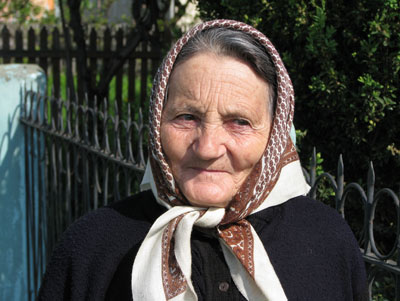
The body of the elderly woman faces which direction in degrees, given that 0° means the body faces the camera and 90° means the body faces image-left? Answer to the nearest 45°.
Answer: approximately 0°
